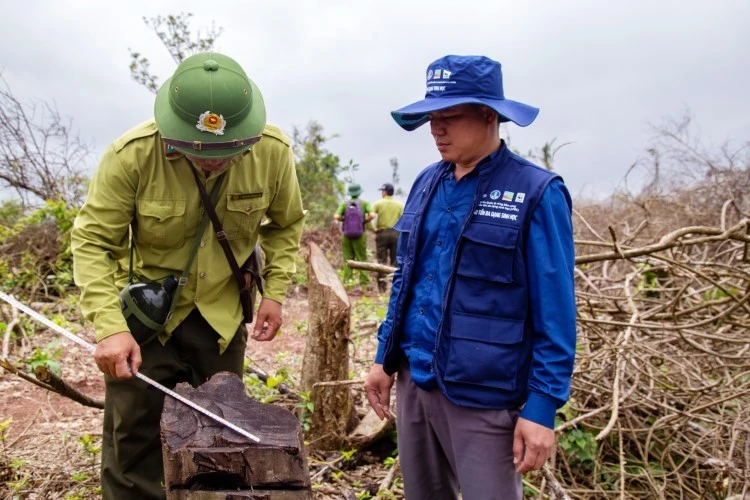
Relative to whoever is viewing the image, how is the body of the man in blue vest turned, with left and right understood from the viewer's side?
facing the viewer and to the left of the viewer

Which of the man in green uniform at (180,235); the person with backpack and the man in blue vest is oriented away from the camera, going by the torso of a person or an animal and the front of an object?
the person with backpack

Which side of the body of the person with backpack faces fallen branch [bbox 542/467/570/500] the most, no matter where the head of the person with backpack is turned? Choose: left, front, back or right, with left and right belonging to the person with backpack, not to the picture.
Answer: back

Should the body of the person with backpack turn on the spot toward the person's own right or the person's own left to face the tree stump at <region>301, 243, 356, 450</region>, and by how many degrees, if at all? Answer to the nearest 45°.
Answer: approximately 180°

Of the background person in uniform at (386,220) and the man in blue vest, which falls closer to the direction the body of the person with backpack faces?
the background person in uniform

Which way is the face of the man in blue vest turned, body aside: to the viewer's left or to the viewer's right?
to the viewer's left

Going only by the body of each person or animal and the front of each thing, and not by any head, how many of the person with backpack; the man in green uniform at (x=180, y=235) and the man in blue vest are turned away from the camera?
1

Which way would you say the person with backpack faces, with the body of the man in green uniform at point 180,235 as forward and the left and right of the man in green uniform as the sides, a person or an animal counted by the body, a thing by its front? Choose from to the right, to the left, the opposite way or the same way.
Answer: the opposite way

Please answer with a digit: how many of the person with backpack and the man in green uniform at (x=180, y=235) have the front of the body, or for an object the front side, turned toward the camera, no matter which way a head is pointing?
1

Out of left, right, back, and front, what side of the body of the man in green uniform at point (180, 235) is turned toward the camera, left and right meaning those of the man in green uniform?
front

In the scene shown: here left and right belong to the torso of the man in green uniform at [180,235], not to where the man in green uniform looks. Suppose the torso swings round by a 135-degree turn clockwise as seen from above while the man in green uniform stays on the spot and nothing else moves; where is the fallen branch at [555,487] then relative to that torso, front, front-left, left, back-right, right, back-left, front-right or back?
back-right

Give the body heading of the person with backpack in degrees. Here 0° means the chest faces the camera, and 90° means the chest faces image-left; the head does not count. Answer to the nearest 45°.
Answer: approximately 180°

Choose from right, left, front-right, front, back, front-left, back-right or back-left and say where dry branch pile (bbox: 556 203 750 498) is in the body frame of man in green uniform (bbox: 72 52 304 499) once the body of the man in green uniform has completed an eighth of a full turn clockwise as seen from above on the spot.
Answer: back-left
